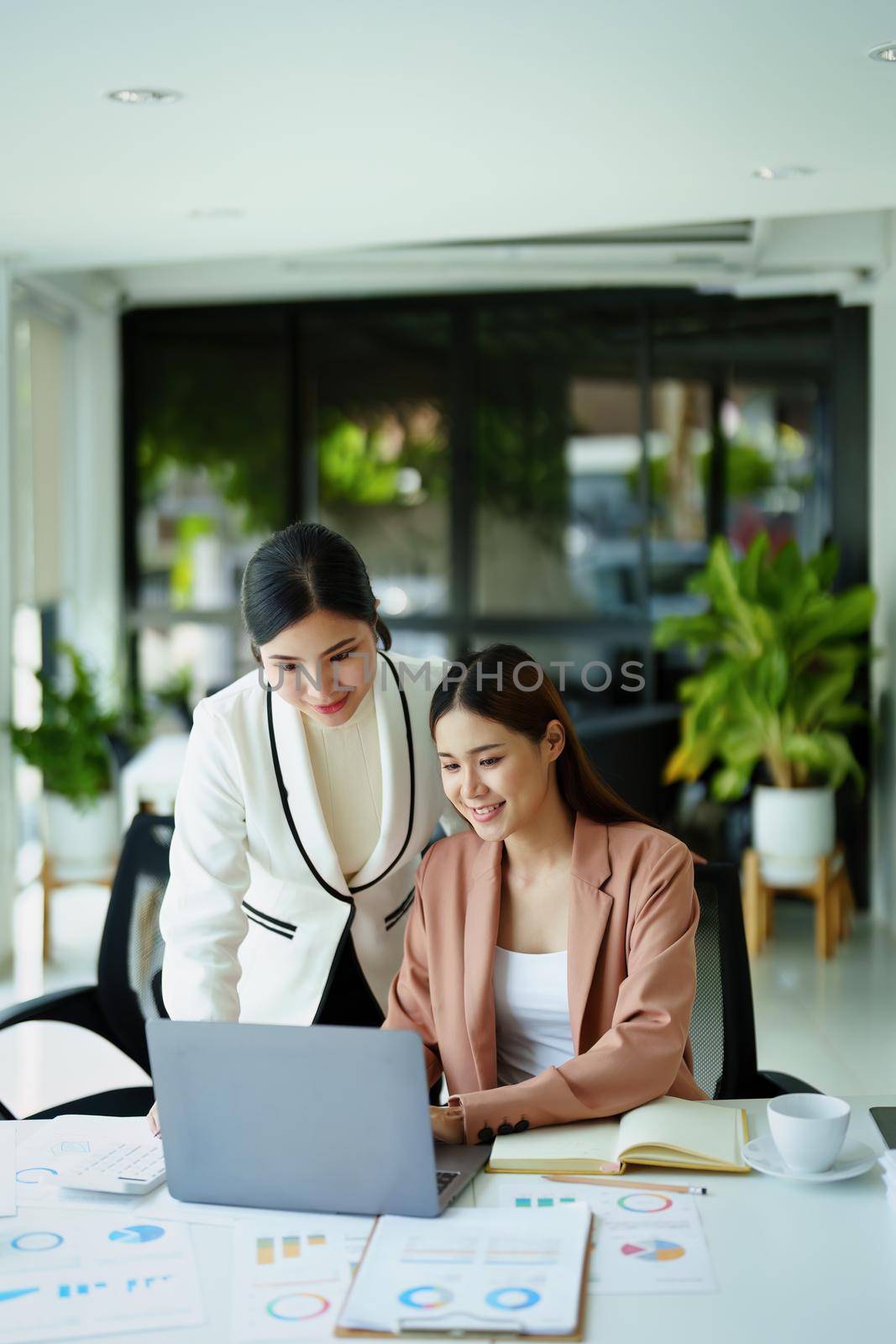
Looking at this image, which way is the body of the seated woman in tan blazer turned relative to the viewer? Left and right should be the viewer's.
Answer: facing the viewer and to the left of the viewer

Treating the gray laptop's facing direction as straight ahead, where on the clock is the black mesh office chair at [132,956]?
The black mesh office chair is roughly at 10 o'clock from the gray laptop.

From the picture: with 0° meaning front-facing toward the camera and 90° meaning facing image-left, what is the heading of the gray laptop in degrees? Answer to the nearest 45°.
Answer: approximately 225°

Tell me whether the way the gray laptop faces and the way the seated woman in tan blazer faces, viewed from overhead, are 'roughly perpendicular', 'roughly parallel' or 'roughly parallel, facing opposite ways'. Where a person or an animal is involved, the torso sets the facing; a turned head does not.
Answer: roughly parallel, facing opposite ways

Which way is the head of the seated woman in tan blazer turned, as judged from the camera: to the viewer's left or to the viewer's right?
to the viewer's left
